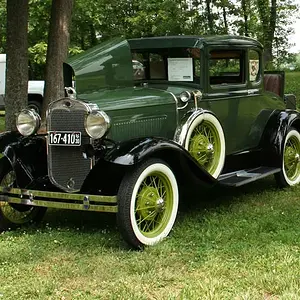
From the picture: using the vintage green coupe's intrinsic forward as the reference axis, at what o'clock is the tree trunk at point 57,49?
The tree trunk is roughly at 4 o'clock from the vintage green coupe.

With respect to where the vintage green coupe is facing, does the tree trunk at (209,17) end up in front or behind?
behind

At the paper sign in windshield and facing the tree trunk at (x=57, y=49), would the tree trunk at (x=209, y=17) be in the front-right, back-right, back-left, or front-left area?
front-right

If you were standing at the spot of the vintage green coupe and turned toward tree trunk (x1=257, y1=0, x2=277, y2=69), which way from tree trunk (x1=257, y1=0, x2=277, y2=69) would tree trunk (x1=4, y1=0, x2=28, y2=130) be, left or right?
left

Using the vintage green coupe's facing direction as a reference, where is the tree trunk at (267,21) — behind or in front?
behind

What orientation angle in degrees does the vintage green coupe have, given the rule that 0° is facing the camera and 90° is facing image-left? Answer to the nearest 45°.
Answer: approximately 45°

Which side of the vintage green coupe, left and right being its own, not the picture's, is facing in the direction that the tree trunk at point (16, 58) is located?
right
